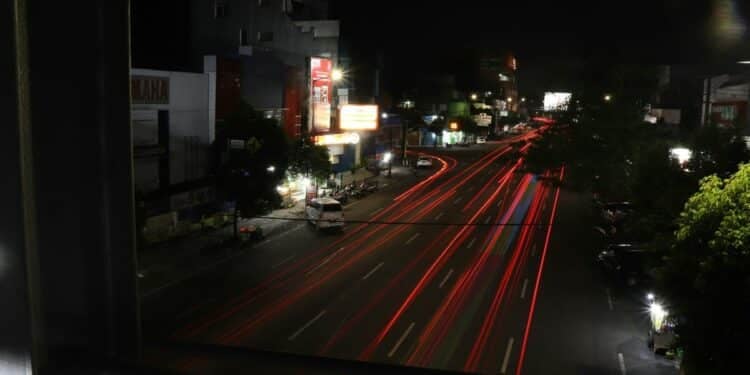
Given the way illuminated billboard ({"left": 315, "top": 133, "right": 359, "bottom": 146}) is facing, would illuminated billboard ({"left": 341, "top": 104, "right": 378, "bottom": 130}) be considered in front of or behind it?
behind

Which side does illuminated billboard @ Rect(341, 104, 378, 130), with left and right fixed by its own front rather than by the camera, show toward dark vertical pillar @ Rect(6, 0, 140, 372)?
front

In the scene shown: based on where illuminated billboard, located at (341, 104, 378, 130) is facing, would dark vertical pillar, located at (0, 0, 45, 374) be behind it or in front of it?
in front

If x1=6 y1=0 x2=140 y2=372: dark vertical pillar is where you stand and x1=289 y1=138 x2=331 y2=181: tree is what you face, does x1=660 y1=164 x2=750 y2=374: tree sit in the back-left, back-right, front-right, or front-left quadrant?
front-right

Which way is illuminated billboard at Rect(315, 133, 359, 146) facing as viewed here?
toward the camera

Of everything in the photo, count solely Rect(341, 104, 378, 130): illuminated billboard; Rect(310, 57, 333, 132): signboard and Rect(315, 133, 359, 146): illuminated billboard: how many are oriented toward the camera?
3

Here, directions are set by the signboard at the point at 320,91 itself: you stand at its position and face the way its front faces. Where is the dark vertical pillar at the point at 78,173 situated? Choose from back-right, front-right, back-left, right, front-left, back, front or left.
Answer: front

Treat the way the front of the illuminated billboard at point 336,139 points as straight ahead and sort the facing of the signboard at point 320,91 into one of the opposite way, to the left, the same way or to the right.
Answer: the same way

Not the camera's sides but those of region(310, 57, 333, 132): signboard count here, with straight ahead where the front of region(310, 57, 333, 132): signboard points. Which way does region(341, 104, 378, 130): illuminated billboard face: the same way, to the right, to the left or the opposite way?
the same way

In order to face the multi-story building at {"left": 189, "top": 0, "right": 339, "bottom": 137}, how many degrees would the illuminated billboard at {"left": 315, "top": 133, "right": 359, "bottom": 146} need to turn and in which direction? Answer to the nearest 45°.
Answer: approximately 45° to its right

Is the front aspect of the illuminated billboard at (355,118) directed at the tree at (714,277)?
yes

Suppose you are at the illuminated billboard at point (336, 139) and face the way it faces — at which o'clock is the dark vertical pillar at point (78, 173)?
The dark vertical pillar is roughly at 12 o'clock from the illuminated billboard.

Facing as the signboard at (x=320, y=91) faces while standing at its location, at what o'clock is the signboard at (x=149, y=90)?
the signboard at (x=149, y=90) is roughly at 1 o'clock from the signboard at (x=320, y=91).

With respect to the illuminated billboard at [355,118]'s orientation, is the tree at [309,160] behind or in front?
in front

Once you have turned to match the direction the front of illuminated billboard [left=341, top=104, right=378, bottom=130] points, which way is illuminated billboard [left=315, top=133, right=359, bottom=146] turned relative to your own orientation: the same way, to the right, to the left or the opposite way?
the same way

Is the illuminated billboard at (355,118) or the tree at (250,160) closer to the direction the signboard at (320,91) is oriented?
the tree

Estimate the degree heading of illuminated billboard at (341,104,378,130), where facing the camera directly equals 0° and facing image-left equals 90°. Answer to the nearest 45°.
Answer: approximately 0°
